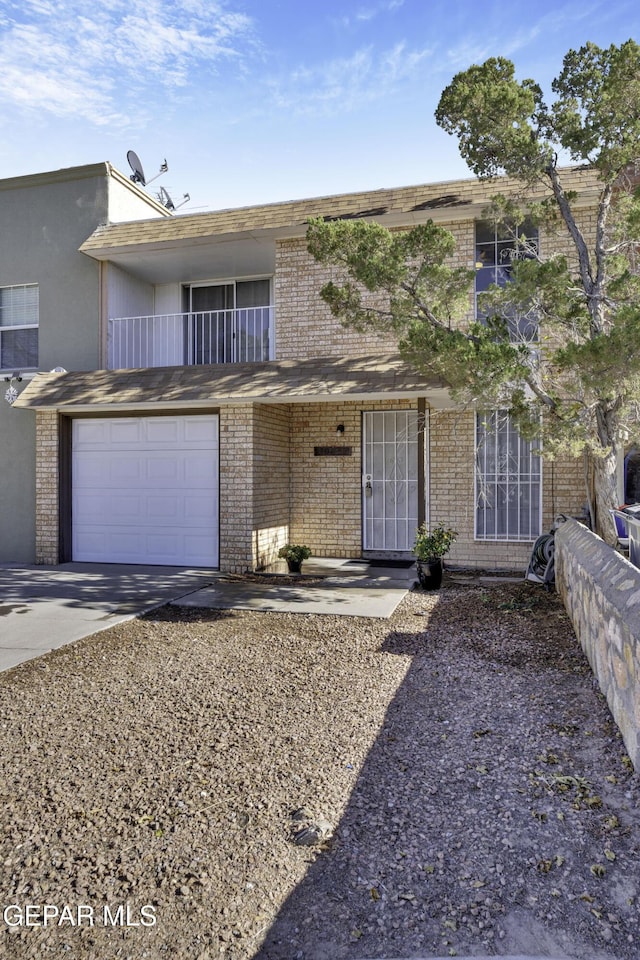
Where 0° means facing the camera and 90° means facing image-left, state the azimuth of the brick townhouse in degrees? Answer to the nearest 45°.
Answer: approximately 0°

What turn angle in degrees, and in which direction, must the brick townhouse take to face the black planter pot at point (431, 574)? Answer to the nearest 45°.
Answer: approximately 45° to its left
